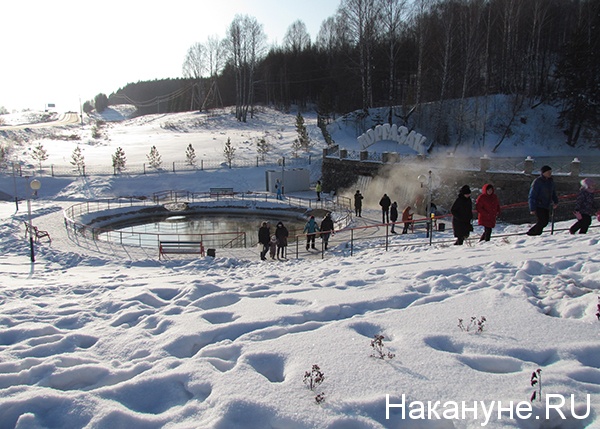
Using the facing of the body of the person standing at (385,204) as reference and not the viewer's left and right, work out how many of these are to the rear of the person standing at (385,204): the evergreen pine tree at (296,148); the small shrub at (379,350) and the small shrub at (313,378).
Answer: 2

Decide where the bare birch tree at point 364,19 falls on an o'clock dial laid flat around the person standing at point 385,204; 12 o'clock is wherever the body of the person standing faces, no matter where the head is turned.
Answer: The bare birch tree is roughly at 12 o'clock from the person standing.

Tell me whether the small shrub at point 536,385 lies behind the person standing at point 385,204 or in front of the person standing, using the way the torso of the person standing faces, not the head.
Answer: behind

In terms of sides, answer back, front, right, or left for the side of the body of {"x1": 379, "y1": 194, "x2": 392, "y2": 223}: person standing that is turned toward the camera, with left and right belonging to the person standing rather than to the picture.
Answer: back

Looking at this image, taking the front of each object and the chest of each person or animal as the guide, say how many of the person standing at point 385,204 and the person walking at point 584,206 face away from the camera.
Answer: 1

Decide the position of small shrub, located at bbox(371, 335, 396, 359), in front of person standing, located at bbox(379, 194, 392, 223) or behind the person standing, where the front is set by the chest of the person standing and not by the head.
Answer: behind

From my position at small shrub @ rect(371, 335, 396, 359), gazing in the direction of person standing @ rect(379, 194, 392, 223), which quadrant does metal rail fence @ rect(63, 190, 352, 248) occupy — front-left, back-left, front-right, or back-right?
front-left

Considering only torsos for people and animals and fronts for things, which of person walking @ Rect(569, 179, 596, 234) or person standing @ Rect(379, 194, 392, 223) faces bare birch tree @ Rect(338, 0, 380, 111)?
the person standing

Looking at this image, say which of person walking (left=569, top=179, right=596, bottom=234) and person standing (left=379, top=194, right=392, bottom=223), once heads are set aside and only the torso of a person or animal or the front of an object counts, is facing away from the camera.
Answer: the person standing
